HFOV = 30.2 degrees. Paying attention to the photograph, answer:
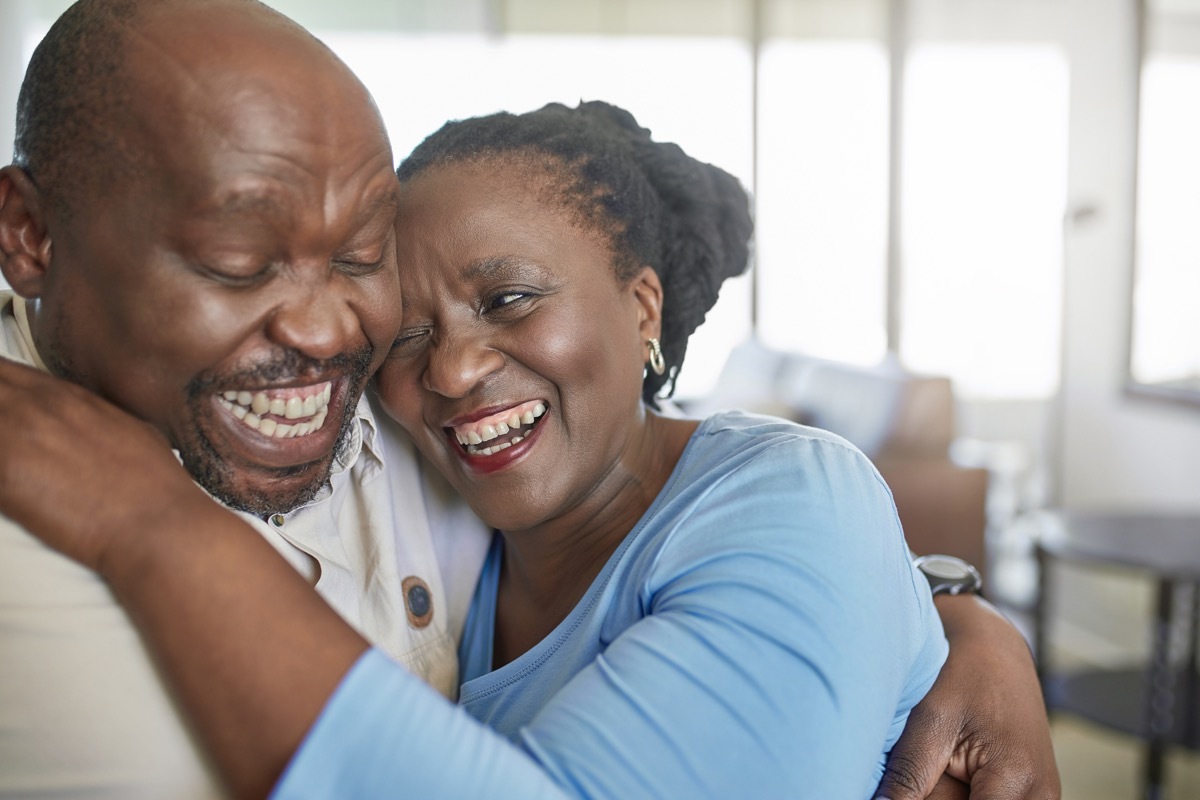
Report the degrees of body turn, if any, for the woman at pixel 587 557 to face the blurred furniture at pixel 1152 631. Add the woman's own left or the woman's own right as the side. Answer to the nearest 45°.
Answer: approximately 180°

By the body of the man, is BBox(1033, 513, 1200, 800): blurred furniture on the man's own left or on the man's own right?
on the man's own left

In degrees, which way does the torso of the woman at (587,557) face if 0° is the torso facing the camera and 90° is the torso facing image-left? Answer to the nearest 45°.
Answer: approximately 45°

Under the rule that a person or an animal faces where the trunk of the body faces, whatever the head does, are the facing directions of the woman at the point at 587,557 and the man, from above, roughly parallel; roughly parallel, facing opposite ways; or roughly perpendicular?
roughly perpendicular
